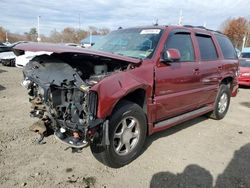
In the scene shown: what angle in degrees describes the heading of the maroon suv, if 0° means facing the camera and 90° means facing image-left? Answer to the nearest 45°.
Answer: approximately 45°
